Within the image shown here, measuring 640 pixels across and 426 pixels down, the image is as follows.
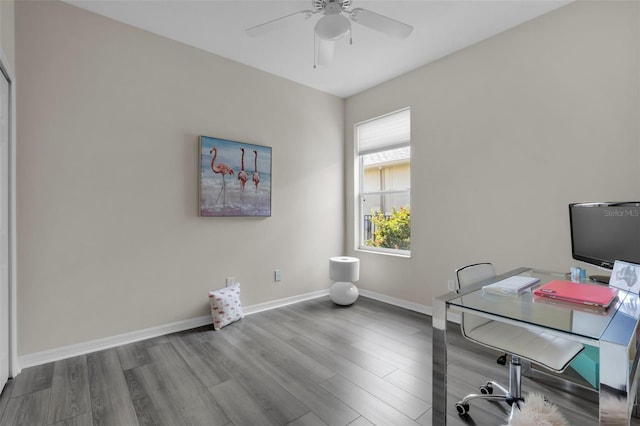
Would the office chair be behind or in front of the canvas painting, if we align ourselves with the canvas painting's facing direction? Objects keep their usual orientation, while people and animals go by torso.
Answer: in front

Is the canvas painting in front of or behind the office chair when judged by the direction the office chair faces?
behind

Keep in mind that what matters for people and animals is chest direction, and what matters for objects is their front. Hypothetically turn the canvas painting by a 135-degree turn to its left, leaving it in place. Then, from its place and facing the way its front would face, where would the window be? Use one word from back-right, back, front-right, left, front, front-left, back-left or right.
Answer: right

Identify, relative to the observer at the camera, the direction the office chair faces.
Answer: facing the viewer and to the right of the viewer

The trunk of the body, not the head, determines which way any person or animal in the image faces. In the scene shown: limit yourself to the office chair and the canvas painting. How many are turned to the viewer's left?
0

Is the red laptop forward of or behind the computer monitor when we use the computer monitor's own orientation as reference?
forward

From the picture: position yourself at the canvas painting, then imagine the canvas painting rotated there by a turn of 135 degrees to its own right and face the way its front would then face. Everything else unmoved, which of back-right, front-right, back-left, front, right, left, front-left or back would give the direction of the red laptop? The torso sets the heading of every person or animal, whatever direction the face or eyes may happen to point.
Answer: back-left

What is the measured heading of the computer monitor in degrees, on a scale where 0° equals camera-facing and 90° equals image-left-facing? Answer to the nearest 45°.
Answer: approximately 45°
